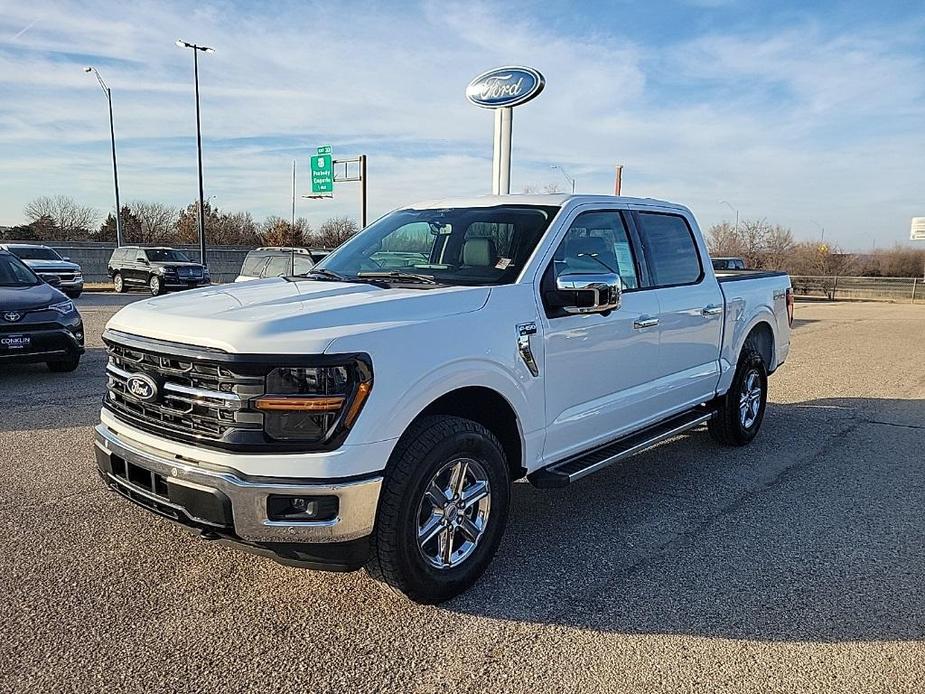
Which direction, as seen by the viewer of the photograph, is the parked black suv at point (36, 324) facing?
facing the viewer and to the right of the viewer

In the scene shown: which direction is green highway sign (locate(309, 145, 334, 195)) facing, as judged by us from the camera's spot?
facing the viewer

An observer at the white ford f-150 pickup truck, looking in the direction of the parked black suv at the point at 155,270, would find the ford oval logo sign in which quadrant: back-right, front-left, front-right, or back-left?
front-right

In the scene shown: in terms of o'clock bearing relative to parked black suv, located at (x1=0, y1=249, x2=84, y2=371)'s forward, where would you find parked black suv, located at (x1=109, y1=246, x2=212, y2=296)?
parked black suv, located at (x1=109, y1=246, x2=212, y2=296) is roughly at 8 o'clock from parked black suv, located at (x1=0, y1=249, x2=84, y2=371).

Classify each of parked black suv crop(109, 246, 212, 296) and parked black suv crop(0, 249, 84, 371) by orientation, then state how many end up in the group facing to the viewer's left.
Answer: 0

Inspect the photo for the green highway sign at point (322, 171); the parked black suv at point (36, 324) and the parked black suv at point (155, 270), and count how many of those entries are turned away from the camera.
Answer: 0

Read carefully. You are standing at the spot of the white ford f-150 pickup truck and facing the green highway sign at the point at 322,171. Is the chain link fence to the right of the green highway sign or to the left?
right

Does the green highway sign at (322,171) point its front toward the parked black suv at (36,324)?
yes

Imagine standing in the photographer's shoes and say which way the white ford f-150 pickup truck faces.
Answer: facing the viewer and to the left of the viewer

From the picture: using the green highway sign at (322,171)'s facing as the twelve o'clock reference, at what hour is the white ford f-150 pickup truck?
The white ford f-150 pickup truck is roughly at 12 o'clock from the green highway sign.

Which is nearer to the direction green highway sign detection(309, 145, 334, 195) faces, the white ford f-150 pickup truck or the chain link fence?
the white ford f-150 pickup truck

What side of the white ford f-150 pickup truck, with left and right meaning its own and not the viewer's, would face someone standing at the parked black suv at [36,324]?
right

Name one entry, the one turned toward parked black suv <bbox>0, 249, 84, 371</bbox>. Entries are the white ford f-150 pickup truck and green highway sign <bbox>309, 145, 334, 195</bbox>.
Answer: the green highway sign

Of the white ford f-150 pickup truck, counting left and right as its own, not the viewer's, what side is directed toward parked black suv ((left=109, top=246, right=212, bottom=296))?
right

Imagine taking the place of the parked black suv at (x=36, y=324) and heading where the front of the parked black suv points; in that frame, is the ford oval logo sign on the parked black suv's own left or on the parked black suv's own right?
on the parked black suv's own left

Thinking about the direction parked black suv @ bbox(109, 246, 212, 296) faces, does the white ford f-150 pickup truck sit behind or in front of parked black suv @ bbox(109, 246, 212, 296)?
in front
